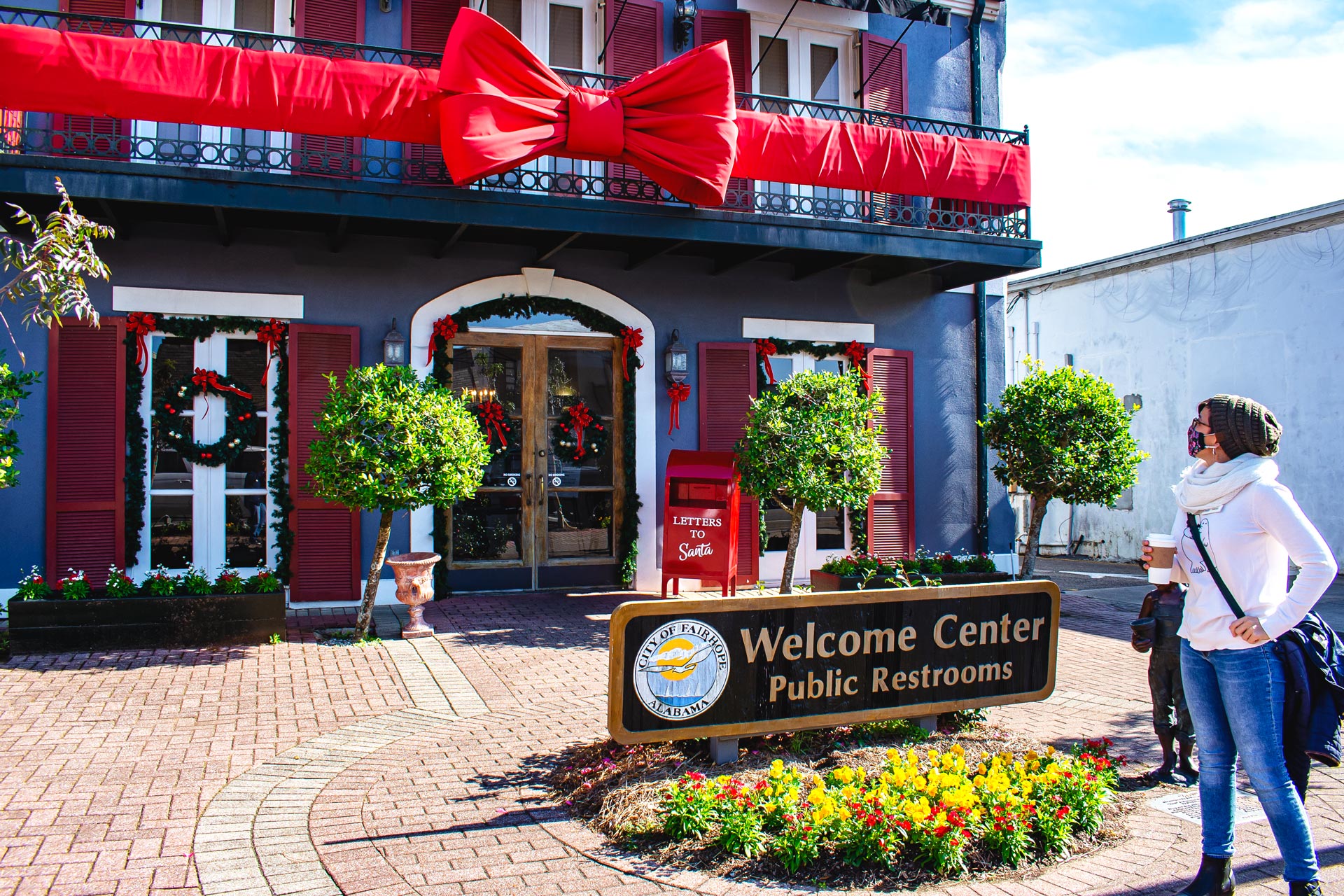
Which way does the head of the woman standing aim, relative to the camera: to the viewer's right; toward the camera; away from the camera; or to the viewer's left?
to the viewer's left

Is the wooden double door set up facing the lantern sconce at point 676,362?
no

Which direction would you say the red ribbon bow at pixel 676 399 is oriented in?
toward the camera

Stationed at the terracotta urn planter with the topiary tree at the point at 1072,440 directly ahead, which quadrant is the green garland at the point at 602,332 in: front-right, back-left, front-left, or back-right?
front-left

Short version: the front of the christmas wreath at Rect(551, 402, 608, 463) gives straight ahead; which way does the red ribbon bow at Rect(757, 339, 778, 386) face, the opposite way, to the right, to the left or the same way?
the same way

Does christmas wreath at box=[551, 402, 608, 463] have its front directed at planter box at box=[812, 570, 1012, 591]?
no

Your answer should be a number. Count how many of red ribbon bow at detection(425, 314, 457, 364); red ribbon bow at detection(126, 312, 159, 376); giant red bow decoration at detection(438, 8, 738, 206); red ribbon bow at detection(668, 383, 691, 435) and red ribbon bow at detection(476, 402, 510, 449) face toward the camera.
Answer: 5

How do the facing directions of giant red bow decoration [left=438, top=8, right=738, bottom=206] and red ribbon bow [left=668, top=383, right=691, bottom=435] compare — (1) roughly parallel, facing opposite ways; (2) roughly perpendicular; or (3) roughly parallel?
roughly parallel

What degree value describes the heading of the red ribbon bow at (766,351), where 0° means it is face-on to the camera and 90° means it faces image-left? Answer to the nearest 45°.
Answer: approximately 0°

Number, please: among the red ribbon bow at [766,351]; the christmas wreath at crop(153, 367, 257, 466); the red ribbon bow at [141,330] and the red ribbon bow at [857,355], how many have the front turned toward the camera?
4

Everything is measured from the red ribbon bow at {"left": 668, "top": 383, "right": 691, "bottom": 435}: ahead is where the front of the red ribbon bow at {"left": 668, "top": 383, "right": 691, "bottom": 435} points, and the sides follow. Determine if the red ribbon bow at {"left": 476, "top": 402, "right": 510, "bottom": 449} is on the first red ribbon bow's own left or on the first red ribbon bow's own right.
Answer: on the first red ribbon bow's own right

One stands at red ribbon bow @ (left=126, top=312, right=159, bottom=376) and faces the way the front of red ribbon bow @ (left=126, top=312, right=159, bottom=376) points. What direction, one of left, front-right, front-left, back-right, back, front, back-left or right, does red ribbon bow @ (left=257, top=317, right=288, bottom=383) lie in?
left

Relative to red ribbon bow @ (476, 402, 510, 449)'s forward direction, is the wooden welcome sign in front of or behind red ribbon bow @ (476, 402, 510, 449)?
in front

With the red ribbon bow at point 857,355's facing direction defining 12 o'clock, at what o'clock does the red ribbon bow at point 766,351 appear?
the red ribbon bow at point 766,351 is roughly at 2 o'clock from the red ribbon bow at point 857,355.

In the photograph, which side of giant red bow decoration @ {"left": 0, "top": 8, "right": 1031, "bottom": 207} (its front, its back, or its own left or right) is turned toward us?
front

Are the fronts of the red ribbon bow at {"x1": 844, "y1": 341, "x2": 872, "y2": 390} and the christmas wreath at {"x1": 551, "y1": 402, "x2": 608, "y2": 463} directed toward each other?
no

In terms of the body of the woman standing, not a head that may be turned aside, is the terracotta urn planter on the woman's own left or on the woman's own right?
on the woman's own right

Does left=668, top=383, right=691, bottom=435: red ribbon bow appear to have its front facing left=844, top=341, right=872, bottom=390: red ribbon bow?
no

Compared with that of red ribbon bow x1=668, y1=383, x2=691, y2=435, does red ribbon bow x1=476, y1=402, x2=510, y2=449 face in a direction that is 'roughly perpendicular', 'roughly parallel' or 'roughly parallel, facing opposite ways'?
roughly parallel

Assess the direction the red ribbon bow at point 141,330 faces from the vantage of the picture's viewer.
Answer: facing the viewer
